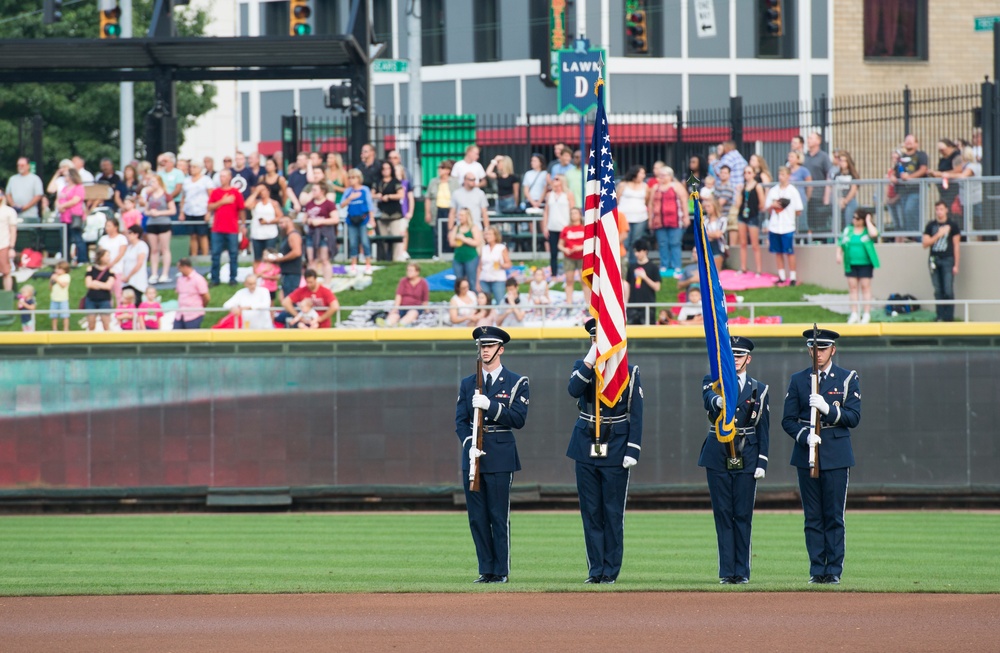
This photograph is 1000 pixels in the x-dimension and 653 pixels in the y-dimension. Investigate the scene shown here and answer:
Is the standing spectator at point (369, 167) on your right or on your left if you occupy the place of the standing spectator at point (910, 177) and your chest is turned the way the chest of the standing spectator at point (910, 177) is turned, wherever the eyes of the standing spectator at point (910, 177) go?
on your right

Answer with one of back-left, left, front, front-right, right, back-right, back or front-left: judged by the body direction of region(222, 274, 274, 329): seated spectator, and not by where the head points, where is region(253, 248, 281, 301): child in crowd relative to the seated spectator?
back

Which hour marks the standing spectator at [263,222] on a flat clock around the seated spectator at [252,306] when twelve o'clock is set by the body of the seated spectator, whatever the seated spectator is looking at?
The standing spectator is roughly at 6 o'clock from the seated spectator.

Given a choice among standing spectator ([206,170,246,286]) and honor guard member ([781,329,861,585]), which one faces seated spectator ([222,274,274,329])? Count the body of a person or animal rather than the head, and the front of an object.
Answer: the standing spectator

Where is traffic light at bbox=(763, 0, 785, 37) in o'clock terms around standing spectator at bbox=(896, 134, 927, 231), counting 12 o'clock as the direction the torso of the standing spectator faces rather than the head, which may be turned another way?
The traffic light is roughly at 4 o'clock from the standing spectator.

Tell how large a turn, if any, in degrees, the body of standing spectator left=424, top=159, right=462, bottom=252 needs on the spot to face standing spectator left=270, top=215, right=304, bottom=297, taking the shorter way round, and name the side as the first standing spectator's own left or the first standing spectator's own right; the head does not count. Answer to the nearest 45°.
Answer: approximately 90° to the first standing spectator's own right
